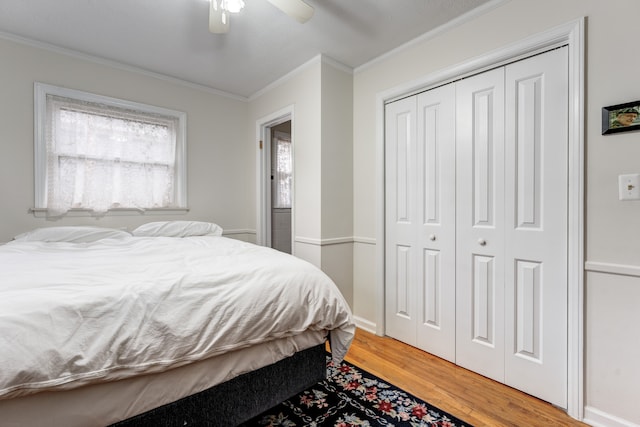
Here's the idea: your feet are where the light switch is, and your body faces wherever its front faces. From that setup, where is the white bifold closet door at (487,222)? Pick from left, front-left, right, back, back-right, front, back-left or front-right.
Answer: right

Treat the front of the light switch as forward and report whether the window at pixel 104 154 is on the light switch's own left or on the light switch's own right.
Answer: on the light switch's own right

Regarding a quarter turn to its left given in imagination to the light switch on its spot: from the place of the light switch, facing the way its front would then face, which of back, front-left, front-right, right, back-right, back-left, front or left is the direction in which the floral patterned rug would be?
back-right

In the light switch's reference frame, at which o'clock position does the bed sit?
The bed is roughly at 1 o'clock from the light switch.

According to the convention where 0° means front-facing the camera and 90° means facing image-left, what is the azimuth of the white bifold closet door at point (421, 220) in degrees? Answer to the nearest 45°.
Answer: approximately 45°

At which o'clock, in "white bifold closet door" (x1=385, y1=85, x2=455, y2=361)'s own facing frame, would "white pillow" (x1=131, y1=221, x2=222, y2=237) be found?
The white pillow is roughly at 1 o'clock from the white bifold closet door.

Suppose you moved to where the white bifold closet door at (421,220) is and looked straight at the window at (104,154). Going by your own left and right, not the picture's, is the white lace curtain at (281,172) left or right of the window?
right

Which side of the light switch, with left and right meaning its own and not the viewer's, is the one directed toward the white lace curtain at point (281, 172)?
right

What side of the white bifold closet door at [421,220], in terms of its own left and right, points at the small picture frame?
left

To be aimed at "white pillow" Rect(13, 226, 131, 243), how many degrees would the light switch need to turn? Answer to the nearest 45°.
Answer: approximately 45° to its right

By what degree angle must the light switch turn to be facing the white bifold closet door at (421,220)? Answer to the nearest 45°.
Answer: approximately 90° to its right

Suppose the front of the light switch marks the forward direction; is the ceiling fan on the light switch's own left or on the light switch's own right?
on the light switch's own right

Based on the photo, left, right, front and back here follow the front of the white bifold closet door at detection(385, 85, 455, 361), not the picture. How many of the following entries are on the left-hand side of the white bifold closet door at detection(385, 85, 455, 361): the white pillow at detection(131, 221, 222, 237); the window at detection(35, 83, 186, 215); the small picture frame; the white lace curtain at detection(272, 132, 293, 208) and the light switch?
2

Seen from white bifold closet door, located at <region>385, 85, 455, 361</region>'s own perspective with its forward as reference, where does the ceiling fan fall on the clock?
The ceiling fan is roughly at 12 o'clock from the white bifold closet door.
